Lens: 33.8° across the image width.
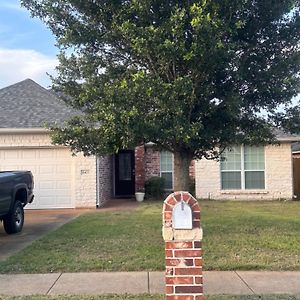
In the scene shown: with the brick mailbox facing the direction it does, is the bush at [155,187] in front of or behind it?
behind

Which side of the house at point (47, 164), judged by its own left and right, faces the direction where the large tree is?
front

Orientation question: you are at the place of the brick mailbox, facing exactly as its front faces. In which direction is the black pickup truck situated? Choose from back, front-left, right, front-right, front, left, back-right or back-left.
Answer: back-right

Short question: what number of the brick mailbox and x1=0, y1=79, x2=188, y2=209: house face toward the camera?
2

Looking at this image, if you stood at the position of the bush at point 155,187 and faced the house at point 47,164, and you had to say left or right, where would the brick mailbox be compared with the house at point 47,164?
left

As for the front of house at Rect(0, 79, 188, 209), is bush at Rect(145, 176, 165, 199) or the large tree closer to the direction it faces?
the large tree

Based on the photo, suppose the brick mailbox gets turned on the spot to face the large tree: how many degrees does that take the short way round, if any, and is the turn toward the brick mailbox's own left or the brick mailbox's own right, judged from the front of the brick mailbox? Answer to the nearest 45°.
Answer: approximately 180°

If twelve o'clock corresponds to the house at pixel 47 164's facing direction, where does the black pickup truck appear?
The black pickup truck is roughly at 12 o'clock from the house.

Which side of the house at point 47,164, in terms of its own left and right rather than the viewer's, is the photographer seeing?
front

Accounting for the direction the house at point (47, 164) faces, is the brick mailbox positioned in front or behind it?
in front
